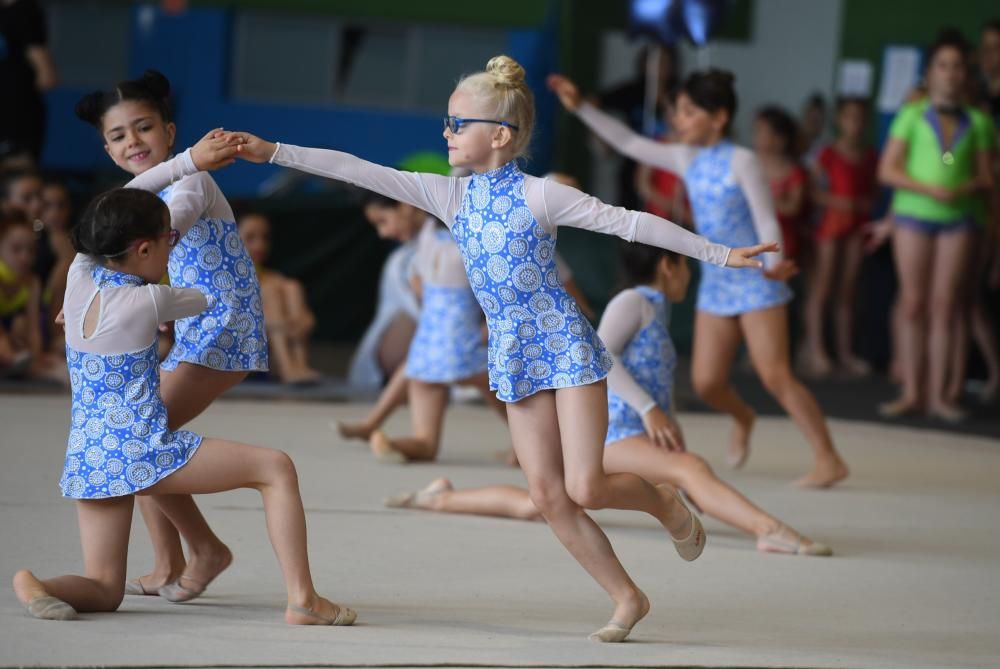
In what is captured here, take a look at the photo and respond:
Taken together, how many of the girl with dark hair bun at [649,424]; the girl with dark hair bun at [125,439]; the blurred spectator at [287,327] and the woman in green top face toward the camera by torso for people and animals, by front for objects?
2

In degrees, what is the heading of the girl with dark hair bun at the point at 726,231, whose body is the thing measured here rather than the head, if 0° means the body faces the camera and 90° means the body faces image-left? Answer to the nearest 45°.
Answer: approximately 45°

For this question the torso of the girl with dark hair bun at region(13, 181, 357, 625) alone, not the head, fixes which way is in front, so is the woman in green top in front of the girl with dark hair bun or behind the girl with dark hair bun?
in front

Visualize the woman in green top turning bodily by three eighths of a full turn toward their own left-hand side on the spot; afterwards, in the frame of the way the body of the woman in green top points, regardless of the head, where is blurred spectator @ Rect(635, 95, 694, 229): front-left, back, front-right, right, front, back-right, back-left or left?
left

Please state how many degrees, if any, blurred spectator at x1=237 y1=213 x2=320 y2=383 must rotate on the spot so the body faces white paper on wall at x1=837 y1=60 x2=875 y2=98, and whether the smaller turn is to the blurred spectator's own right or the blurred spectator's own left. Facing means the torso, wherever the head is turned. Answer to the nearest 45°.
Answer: approximately 135° to the blurred spectator's own left

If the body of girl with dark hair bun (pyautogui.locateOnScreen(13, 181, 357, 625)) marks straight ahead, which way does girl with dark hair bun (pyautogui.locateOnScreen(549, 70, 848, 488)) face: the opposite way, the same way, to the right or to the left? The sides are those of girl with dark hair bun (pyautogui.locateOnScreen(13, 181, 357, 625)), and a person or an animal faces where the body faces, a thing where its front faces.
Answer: the opposite way

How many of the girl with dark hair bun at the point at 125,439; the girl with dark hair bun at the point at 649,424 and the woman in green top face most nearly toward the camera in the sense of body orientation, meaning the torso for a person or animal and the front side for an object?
1

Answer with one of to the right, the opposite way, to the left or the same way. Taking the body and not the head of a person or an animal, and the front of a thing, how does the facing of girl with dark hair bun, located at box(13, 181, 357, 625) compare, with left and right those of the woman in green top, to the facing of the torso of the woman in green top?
the opposite way

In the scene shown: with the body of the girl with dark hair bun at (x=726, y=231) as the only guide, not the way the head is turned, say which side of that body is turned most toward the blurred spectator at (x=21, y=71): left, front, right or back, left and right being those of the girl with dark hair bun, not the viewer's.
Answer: right
